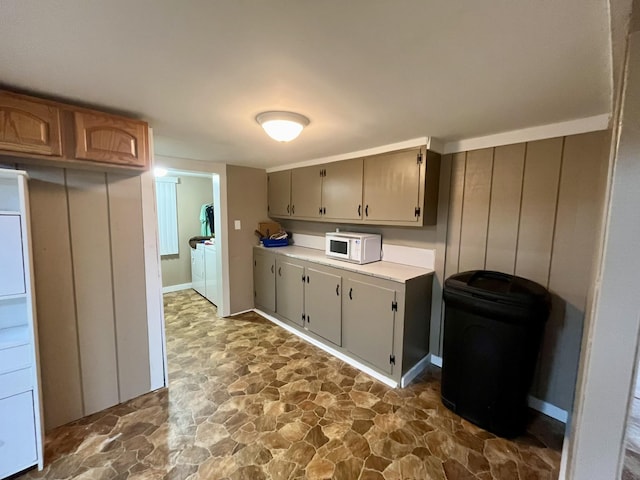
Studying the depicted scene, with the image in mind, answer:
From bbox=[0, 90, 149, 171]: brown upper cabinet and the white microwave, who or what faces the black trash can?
the brown upper cabinet

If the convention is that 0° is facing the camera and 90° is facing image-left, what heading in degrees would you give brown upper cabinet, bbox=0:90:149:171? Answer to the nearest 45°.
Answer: approximately 315°

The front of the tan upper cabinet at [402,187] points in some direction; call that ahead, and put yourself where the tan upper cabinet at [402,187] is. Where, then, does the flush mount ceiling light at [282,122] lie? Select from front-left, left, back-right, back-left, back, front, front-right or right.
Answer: front

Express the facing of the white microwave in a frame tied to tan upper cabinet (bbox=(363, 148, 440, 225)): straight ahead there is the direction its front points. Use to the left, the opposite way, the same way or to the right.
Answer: the same way

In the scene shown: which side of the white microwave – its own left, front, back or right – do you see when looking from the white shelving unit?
front

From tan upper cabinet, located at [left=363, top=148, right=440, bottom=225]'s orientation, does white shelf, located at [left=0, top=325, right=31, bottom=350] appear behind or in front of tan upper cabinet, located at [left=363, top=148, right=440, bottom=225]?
in front

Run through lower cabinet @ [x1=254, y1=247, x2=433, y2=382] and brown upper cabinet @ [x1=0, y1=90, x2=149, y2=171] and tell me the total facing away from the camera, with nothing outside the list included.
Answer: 0

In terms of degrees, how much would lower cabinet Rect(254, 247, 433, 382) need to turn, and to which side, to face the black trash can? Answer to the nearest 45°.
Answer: approximately 90° to its left

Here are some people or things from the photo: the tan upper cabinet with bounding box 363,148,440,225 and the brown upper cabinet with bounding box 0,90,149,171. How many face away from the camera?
0

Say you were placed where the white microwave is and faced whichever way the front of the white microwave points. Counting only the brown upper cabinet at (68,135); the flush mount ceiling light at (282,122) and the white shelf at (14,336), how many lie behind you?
0

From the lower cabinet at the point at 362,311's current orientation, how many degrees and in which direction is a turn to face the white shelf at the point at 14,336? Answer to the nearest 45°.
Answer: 0° — it already faces it

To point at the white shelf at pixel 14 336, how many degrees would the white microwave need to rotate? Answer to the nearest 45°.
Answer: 0° — it already faces it

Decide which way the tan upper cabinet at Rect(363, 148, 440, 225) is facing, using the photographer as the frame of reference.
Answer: facing the viewer and to the left of the viewer

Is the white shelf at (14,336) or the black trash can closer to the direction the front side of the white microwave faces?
the white shelf

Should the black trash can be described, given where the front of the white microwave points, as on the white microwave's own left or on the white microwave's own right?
on the white microwave's own left
